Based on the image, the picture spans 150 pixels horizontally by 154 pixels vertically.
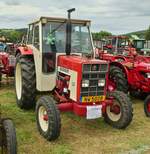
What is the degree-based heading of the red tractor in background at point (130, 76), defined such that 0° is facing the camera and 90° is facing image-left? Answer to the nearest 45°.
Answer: approximately 315°

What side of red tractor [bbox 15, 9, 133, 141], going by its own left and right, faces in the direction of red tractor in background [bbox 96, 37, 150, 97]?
left

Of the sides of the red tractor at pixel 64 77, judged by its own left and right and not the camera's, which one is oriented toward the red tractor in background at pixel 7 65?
back

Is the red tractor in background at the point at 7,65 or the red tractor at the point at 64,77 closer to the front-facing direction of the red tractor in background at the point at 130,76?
the red tractor

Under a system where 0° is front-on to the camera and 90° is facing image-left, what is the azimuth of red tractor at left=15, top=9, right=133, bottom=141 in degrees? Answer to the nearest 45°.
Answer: approximately 315°

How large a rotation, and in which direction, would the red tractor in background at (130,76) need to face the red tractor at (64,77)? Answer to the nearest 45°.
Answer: approximately 90° to its right

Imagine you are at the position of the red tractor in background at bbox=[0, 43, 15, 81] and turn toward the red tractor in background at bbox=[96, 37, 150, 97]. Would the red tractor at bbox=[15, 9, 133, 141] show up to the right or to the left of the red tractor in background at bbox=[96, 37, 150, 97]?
right
